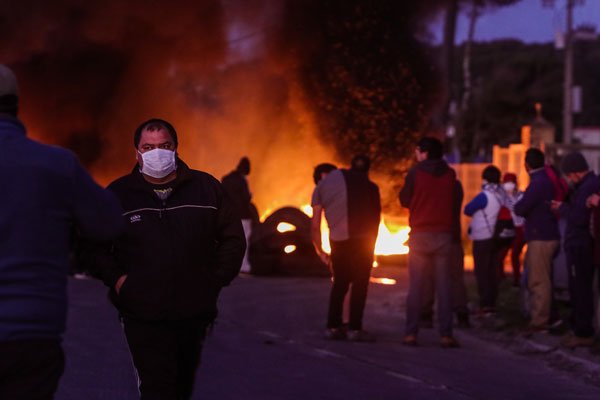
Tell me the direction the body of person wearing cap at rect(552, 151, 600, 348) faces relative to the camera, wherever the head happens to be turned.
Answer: to the viewer's left

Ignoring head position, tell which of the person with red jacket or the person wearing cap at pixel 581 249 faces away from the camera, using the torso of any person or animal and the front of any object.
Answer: the person with red jacket

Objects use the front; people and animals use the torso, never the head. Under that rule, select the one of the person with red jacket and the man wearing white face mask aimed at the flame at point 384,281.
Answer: the person with red jacket

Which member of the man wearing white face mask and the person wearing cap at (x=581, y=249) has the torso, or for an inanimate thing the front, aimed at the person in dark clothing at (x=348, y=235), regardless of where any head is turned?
the person wearing cap

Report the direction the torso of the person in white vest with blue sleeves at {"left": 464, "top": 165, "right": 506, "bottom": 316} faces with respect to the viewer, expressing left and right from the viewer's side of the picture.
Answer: facing away from the viewer and to the left of the viewer

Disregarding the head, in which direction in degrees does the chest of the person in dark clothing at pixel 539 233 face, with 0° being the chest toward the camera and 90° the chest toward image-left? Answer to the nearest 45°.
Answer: approximately 135°

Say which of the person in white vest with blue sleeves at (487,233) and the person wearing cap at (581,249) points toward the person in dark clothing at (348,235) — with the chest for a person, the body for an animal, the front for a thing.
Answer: the person wearing cap

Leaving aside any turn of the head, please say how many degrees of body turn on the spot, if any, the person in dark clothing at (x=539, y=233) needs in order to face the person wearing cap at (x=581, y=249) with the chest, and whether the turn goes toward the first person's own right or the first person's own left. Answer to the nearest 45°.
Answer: approximately 180°

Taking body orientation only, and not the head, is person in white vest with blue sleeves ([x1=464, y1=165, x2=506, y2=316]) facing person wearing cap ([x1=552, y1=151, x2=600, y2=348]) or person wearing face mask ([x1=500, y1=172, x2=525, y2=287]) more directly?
the person wearing face mask

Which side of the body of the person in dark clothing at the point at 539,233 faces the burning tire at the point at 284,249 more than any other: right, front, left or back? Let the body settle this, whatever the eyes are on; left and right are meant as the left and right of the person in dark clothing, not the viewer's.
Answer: front

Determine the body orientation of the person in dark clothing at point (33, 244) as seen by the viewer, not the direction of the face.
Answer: away from the camera

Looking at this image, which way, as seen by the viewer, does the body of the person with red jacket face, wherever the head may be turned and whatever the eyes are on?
away from the camera
